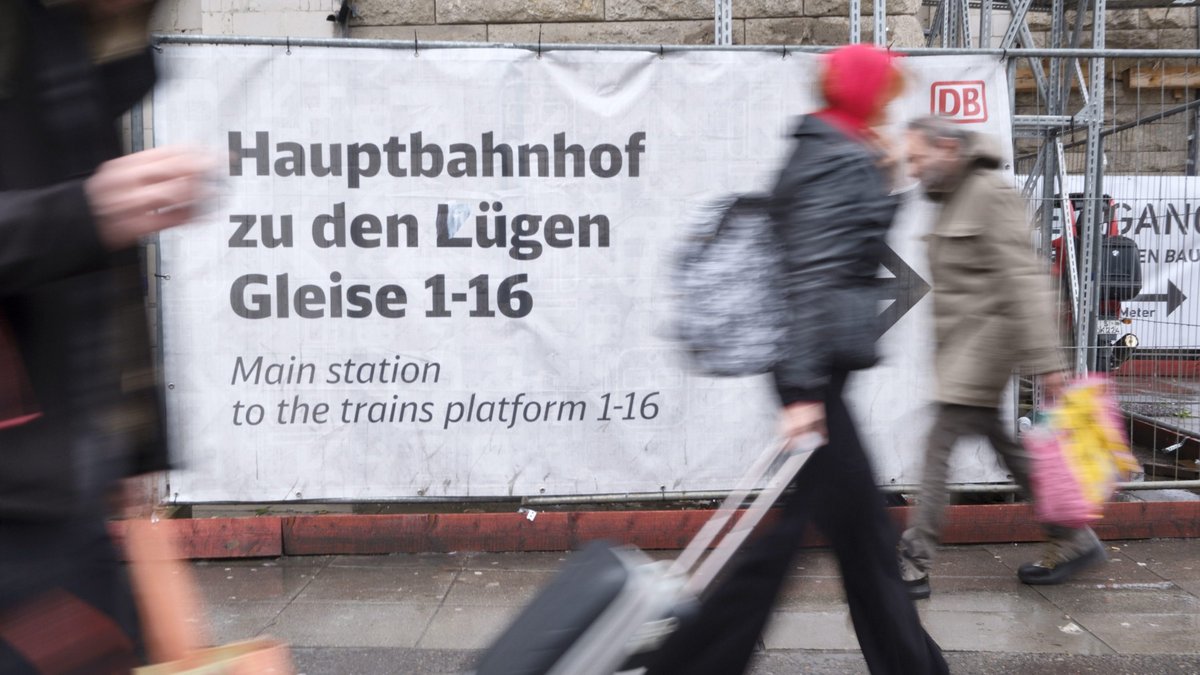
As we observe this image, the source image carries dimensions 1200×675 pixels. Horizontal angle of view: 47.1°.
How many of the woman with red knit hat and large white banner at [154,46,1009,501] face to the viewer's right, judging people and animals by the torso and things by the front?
1

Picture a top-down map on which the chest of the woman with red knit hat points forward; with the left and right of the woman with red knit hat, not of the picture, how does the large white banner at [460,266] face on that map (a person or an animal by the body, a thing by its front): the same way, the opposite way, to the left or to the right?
to the right

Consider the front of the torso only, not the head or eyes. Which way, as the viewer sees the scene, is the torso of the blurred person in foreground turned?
to the viewer's right

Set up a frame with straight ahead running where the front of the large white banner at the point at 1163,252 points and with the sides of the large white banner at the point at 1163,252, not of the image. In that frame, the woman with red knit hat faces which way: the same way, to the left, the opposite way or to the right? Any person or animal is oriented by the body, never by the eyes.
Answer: to the left

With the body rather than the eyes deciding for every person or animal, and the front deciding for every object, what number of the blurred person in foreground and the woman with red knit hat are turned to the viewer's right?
2

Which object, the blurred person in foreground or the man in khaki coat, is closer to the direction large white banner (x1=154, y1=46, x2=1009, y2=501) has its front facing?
the blurred person in foreground

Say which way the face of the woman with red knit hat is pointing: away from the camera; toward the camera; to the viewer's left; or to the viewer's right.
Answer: to the viewer's right

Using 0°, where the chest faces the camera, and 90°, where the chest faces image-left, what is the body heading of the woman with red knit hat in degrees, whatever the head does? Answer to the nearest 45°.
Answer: approximately 270°

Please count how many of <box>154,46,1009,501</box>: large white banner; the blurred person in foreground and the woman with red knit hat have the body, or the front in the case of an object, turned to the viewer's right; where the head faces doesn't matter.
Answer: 2

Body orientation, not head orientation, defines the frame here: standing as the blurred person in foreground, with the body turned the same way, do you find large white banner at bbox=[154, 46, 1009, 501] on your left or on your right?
on your left

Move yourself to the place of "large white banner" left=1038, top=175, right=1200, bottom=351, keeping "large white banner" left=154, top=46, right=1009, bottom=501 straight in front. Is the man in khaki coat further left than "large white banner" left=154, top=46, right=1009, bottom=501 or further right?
left
